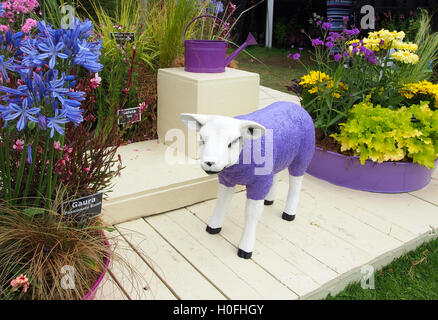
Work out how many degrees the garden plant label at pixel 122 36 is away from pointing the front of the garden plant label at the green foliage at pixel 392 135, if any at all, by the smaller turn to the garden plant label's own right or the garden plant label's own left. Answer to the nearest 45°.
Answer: approximately 45° to the garden plant label's own left

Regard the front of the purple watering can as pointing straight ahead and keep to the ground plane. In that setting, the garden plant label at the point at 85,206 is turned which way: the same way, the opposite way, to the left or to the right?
to the right

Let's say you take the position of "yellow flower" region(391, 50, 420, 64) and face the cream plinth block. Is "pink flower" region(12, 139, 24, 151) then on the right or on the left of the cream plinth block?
left

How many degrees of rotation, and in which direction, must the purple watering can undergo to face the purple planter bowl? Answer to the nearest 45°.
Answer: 0° — it already faces it

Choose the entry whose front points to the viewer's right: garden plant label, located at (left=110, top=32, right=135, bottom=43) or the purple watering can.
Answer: the purple watering can

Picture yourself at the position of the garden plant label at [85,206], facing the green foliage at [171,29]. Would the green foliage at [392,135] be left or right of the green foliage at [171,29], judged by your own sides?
right

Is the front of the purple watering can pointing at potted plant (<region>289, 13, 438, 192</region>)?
yes

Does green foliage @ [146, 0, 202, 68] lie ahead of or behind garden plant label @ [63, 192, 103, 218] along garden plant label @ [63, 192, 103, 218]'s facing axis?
behind

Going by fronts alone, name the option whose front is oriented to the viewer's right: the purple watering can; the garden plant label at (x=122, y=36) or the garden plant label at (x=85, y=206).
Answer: the purple watering can

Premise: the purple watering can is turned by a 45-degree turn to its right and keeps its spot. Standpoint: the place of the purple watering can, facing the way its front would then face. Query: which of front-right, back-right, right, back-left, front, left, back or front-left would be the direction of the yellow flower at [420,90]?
front-left

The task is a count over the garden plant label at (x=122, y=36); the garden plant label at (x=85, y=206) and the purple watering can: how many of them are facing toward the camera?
2

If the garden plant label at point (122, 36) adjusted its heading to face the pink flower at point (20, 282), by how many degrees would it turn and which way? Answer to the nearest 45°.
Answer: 0° — it already faces it

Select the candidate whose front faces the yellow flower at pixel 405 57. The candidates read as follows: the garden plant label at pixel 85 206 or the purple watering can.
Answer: the purple watering can

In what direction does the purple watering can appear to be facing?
to the viewer's right

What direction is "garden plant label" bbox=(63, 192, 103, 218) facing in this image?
toward the camera

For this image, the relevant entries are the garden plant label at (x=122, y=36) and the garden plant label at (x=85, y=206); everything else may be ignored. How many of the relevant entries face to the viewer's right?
0
